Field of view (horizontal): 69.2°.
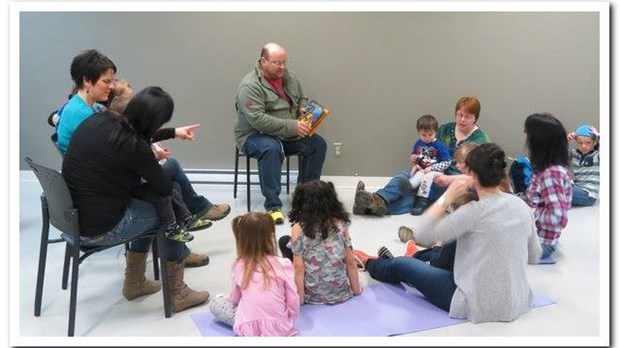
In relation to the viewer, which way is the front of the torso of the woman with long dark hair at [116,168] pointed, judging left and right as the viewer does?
facing away from the viewer and to the right of the viewer

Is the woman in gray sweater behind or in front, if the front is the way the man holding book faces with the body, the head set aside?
in front

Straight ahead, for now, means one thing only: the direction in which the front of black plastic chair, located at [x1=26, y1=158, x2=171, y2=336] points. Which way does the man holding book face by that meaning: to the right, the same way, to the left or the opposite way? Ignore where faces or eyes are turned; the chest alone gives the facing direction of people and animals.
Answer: to the right

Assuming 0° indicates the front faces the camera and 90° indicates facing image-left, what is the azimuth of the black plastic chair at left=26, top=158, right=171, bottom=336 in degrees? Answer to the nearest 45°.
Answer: approximately 225°

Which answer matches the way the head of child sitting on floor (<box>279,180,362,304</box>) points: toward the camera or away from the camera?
away from the camera

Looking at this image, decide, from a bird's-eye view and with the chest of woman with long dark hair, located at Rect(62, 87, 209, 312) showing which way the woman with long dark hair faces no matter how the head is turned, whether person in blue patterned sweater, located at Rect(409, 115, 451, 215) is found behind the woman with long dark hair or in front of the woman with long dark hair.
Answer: in front

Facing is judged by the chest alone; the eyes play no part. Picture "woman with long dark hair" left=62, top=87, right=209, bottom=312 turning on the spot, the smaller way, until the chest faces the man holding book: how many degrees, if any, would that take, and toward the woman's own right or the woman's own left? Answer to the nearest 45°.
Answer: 0° — they already face them
